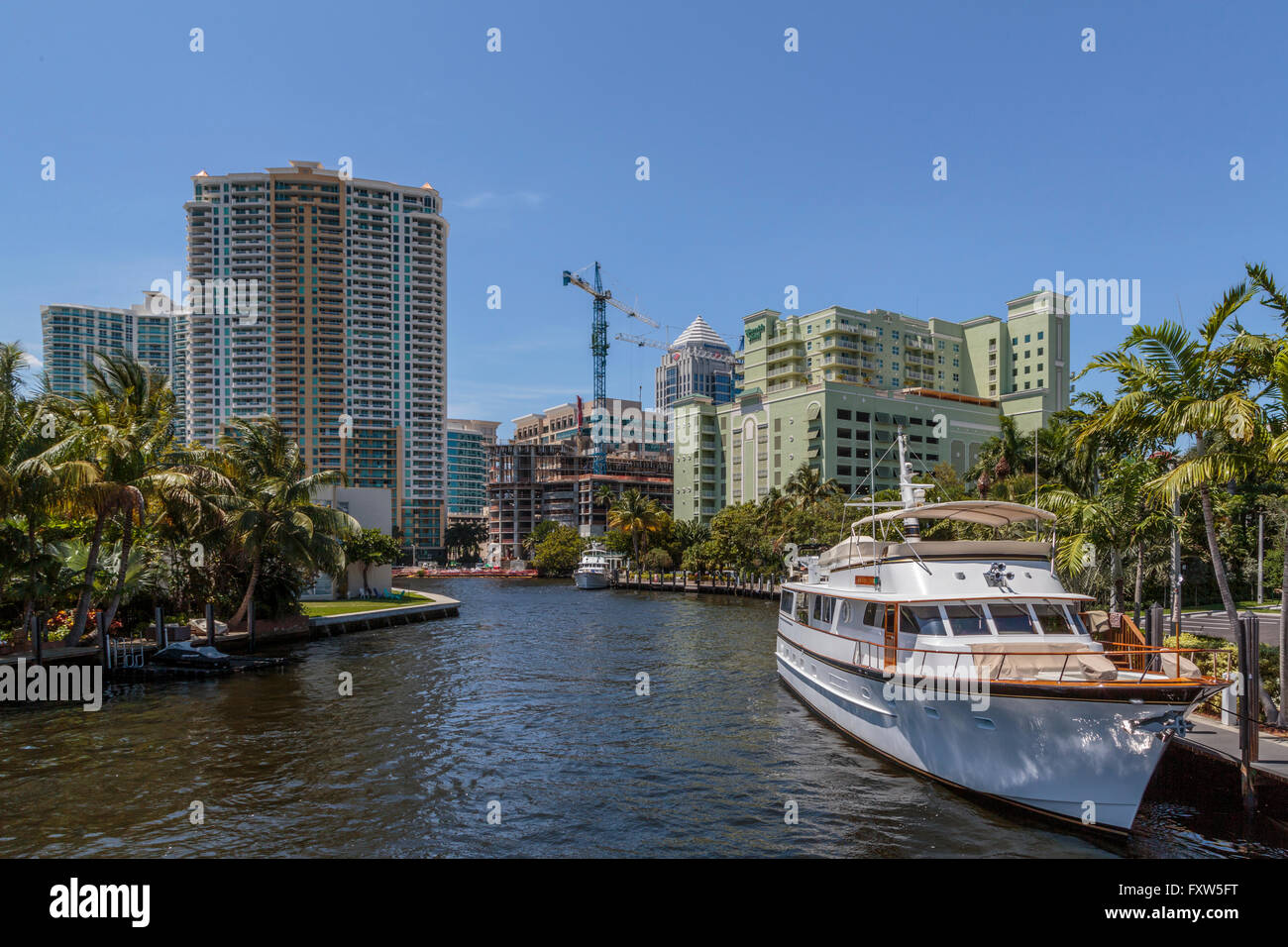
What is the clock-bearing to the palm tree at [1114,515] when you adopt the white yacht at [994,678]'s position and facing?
The palm tree is roughly at 8 o'clock from the white yacht.

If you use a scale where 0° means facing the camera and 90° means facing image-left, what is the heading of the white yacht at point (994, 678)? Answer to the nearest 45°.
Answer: approximately 315°
